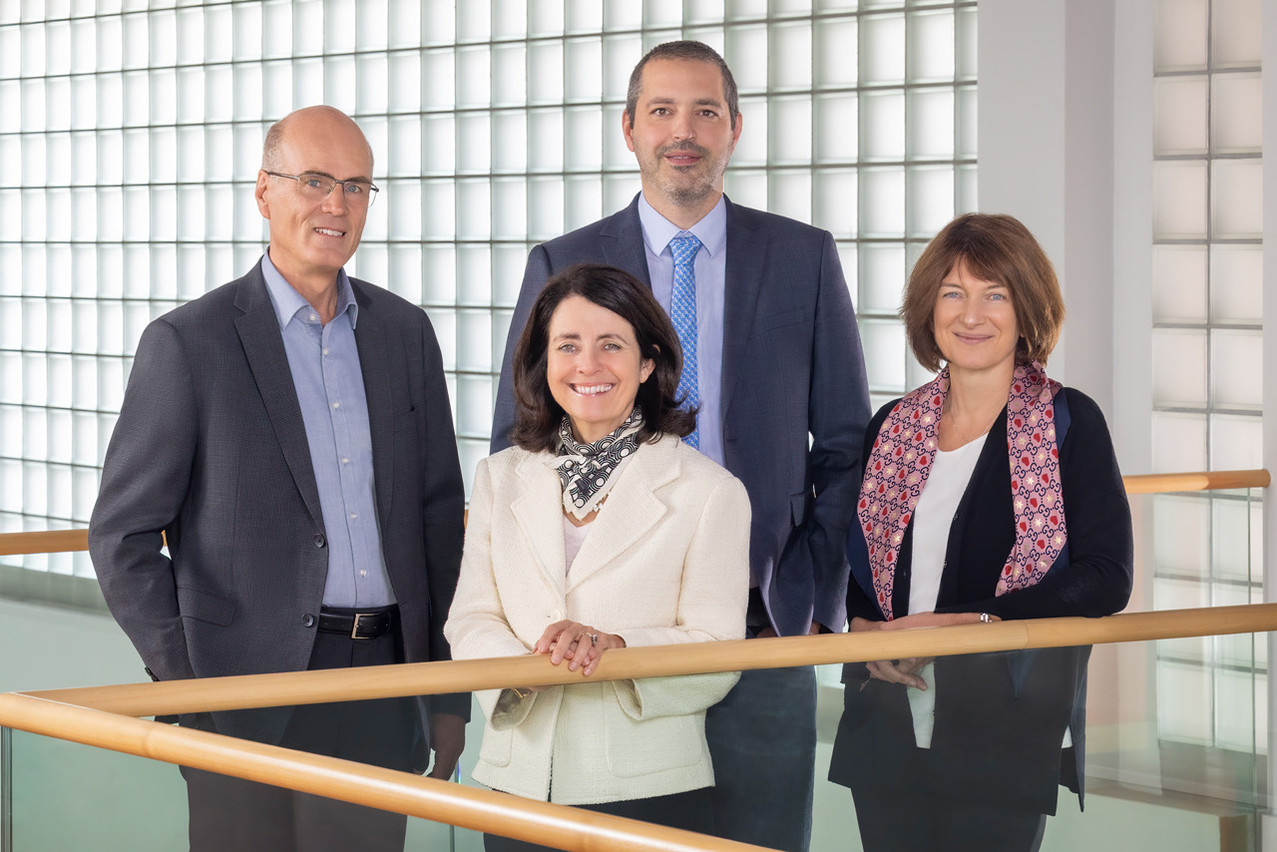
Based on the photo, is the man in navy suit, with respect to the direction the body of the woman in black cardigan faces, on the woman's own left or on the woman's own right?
on the woman's own right

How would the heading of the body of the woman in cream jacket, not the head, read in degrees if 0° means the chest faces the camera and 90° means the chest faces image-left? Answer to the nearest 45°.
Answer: approximately 0°

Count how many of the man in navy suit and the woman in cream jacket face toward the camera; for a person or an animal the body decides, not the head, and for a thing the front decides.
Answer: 2

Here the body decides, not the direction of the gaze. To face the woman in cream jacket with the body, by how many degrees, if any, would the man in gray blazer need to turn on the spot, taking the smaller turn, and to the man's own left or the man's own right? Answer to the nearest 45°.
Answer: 0° — they already face them

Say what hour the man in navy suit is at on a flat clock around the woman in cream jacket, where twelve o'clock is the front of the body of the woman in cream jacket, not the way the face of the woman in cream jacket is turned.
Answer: The man in navy suit is roughly at 7 o'clock from the woman in cream jacket.

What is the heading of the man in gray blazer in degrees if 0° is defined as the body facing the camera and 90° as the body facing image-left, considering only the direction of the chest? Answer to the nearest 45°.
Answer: approximately 315°

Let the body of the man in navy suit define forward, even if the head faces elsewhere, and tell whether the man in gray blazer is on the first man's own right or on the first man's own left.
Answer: on the first man's own right

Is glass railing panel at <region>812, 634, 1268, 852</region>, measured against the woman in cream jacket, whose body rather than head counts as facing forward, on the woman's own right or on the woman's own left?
on the woman's own left

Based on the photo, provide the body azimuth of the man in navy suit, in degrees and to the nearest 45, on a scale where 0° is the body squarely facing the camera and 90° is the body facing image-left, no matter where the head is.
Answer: approximately 0°
